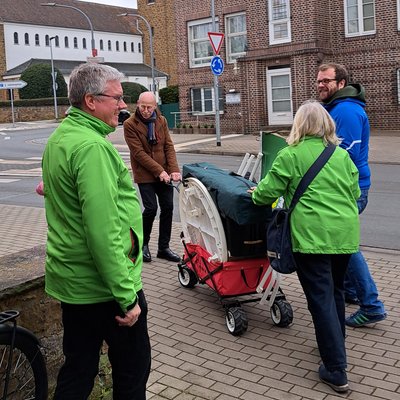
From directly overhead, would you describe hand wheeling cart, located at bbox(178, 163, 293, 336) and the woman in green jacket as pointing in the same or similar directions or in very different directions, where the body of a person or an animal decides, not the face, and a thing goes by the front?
very different directions

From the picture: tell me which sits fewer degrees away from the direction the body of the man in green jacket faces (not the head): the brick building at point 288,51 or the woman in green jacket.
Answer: the woman in green jacket

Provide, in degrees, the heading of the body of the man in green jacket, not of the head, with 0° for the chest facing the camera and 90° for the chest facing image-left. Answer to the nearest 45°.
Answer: approximately 270°

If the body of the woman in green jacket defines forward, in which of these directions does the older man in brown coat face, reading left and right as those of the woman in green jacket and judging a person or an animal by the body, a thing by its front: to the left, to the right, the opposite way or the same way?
the opposite way

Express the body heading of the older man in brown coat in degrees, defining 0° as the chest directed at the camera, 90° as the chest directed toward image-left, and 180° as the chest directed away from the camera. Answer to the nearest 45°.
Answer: approximately 315°

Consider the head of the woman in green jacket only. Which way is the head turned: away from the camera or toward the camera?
away from the camera

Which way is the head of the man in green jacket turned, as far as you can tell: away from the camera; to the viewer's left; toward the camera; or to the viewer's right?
to the viewer's right

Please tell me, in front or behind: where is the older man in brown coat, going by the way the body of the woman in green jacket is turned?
in front

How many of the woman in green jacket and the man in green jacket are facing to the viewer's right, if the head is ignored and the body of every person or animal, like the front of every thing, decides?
1

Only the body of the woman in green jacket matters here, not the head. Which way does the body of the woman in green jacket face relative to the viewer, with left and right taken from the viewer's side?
facing away from the viewer and to the left of the viewer

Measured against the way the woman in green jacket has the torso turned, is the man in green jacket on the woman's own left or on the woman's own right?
on the woman's own left

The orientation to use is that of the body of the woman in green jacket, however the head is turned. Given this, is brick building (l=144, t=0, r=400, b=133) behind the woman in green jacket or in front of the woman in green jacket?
in front
